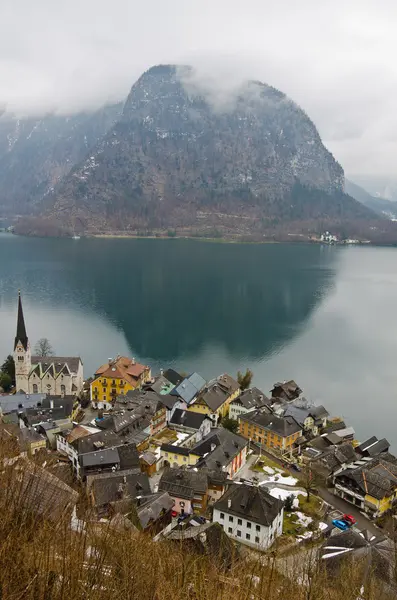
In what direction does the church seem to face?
to the viewer's left

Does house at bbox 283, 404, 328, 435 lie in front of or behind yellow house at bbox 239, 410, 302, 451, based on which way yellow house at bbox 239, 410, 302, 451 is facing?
behind

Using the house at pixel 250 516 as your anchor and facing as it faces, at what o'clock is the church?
The church is roughly at 3 o'clock from the house.

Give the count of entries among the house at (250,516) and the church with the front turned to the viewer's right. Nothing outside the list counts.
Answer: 0

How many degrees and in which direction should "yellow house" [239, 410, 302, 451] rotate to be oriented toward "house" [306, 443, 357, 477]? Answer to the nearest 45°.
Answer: approximately 90° to its left

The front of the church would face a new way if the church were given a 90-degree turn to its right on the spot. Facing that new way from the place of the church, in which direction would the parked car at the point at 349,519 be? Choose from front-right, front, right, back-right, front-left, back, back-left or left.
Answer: back-right

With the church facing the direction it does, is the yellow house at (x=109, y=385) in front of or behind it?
behind
